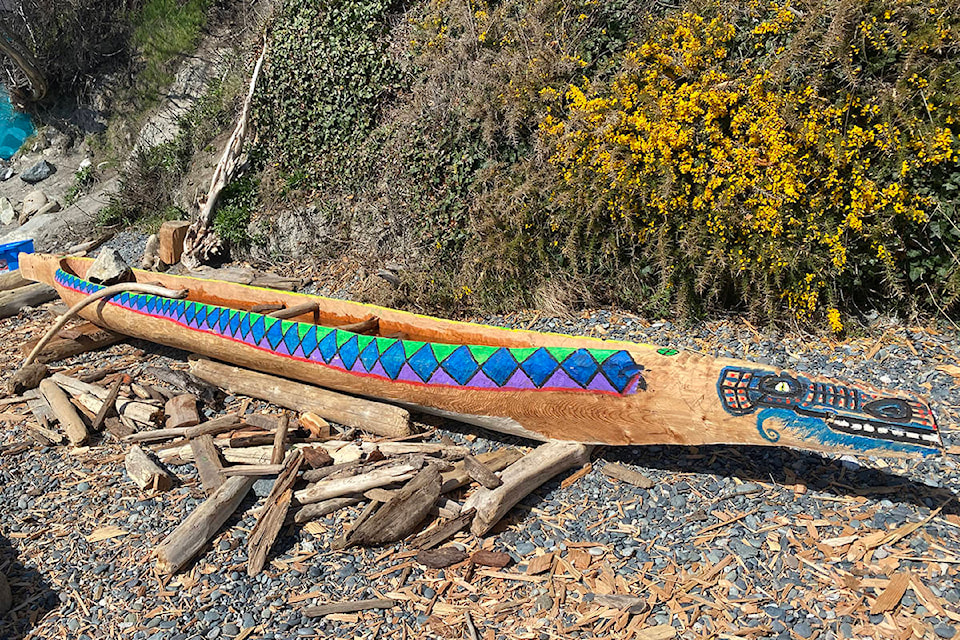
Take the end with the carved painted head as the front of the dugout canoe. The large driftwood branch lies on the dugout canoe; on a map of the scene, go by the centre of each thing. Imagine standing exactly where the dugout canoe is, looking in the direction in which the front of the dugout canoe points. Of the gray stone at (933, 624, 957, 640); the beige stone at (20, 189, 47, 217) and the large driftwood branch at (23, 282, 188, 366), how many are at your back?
2

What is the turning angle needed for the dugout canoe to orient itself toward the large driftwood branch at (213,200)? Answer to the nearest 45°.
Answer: approximately 180°

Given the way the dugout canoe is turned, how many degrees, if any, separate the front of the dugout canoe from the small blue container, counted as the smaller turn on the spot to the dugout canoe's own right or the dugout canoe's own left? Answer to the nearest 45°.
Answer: approximately 180°

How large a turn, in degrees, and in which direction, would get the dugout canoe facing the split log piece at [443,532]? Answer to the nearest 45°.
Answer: approximately 90° to its right

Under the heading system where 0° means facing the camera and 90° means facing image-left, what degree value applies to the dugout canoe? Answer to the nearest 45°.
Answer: approximately 315°

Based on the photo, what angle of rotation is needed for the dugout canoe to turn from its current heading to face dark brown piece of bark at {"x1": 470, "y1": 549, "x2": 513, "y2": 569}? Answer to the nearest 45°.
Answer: approximately 90° to its right

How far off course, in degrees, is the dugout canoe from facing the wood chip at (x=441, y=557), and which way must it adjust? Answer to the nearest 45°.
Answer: approximately 90° to its right

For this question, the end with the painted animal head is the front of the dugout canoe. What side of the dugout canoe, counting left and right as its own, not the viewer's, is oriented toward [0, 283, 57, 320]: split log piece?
back

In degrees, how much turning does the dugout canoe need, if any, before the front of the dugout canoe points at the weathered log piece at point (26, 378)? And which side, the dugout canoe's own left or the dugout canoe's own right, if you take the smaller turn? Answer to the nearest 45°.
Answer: approximately 180°

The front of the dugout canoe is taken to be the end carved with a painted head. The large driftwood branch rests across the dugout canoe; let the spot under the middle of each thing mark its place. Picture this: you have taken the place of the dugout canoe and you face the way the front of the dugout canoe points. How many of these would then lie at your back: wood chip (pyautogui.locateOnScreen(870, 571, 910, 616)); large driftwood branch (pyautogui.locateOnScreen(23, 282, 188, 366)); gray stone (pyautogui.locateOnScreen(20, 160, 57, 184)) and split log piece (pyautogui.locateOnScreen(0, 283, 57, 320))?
3

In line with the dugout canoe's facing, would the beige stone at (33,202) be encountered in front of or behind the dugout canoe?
behind

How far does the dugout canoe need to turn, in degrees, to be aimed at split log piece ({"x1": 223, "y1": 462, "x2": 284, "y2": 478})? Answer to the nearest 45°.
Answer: approximately 135° to its right

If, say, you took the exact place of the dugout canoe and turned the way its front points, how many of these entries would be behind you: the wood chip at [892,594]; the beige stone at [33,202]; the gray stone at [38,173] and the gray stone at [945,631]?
2
